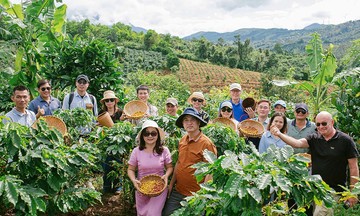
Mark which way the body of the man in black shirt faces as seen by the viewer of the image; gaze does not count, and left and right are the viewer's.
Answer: facing the viewer and to the left of the viewer

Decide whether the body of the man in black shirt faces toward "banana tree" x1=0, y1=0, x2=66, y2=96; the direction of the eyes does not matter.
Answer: no

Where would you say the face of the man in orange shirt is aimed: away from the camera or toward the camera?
toward the camera

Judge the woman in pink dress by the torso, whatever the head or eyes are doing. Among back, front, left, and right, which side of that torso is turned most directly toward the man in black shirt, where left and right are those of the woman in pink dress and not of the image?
left

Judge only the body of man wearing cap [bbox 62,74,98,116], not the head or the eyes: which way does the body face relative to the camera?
toward the camera

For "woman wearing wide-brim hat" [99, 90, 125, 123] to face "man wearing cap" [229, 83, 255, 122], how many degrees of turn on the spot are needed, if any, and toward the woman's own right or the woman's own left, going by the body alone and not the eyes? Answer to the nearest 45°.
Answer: approximately 90° to the woman's own left

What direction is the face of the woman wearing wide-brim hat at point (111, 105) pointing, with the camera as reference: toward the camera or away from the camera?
toward the camera

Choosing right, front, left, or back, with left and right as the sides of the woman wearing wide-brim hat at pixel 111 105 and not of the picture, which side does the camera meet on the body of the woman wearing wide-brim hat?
front

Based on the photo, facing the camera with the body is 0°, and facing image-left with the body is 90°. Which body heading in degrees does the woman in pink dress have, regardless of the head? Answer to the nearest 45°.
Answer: approximately 0°

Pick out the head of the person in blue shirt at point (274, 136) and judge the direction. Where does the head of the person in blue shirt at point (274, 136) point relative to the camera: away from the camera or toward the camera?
toward the camera

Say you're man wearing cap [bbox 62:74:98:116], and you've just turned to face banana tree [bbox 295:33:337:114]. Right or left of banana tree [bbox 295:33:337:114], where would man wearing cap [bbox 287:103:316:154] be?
right

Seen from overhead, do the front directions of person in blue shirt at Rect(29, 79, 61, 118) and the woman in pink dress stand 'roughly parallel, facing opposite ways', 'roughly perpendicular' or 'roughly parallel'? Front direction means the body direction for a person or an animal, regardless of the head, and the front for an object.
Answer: roughly parallel

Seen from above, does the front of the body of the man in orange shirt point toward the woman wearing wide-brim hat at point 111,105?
no

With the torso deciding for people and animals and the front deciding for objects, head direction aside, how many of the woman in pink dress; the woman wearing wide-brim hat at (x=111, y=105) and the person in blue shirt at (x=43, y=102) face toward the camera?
3

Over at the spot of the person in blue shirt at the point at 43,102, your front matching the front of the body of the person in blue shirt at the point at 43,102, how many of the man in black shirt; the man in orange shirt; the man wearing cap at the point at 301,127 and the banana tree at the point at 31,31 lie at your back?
1

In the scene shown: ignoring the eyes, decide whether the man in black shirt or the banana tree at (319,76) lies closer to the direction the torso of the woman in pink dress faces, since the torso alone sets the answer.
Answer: the man in black shirt

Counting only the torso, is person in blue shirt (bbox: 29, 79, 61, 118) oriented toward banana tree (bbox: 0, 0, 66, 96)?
no

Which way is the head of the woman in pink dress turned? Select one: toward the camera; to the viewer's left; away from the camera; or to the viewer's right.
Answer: toward the camera
